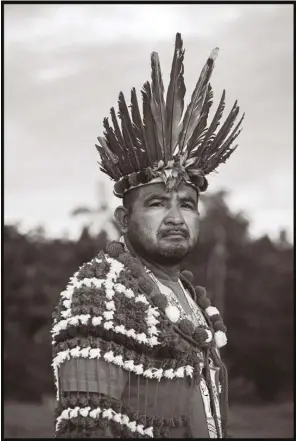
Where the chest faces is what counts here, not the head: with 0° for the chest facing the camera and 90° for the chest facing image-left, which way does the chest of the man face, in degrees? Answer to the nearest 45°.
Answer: approximately 315°
